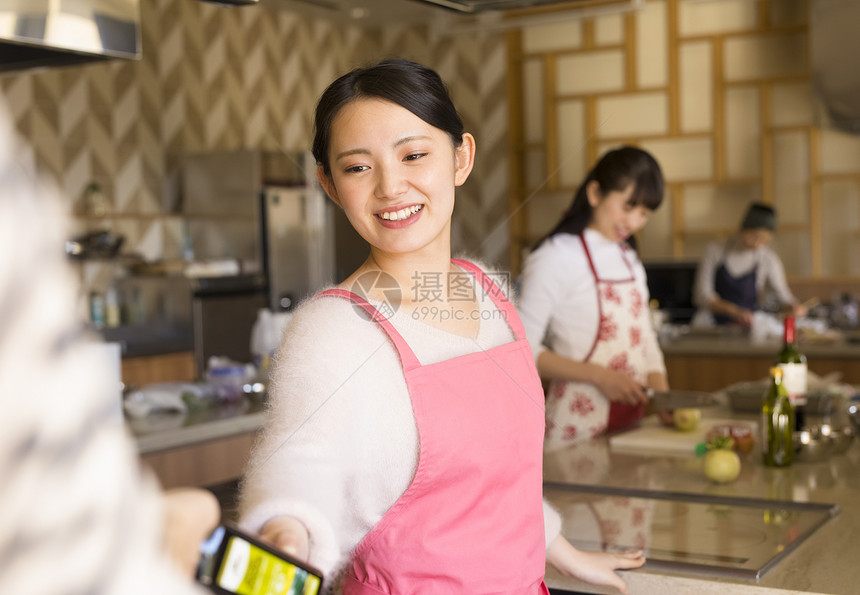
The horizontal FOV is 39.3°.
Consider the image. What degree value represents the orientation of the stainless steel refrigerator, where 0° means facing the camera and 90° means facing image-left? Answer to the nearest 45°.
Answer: approximately 315°

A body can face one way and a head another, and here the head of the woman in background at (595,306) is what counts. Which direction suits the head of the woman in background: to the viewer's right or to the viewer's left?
to the viewer's right

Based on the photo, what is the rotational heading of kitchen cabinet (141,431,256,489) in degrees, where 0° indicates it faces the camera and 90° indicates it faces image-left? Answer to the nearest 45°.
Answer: approximately 315°

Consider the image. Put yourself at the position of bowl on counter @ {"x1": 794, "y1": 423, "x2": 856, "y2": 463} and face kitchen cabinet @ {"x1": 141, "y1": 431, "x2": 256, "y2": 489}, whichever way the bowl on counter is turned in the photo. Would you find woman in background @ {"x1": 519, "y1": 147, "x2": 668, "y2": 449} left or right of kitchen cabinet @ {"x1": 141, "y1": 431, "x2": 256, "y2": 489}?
right

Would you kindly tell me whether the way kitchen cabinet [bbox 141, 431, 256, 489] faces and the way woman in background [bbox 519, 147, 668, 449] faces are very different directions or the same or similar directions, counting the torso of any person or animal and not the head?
same or similar directions

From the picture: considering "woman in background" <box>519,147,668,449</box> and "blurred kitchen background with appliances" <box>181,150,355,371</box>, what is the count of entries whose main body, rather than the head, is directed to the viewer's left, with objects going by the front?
0

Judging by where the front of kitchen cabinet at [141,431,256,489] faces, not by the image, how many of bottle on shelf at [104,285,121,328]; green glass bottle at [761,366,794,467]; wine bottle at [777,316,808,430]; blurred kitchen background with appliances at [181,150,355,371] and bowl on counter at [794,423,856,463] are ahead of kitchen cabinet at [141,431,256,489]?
3

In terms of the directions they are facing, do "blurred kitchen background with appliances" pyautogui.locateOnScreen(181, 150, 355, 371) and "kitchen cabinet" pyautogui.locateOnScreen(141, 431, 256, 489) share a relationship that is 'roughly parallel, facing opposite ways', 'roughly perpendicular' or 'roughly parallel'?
roughly parallel

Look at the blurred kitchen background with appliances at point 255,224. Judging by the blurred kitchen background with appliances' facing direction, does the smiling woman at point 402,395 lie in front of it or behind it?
in front

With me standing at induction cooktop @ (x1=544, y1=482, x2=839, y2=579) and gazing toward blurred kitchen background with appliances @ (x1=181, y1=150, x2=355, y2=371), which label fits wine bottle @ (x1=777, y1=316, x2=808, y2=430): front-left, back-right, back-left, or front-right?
front-right

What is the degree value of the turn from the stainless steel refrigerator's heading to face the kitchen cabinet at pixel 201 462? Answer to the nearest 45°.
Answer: approximately 45° to its right

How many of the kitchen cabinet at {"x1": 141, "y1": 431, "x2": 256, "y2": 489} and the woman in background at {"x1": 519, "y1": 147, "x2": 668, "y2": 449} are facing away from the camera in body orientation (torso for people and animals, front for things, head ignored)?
0

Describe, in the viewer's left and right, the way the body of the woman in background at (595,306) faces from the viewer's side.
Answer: facing the viewer and to the right of the viewer

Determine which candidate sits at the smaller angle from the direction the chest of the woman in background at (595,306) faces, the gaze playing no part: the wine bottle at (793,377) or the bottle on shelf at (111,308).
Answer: the wine bottle

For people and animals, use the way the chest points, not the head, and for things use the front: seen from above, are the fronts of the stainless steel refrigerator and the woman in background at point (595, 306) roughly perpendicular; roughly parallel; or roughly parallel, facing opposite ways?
roughly parallel

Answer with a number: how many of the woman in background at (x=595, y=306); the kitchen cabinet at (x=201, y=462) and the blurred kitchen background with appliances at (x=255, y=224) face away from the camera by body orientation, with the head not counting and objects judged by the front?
0
